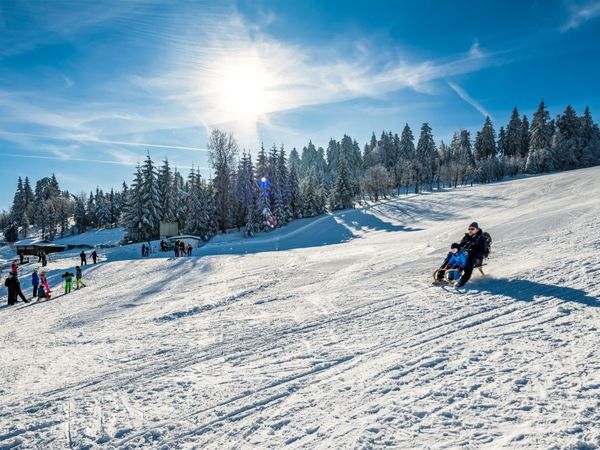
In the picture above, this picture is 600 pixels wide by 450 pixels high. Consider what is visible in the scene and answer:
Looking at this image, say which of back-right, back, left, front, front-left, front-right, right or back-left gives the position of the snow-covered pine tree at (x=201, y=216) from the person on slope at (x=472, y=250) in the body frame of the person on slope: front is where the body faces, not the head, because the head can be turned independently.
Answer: right

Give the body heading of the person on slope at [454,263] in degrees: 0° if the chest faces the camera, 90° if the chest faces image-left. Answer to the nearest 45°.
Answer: approximately 45°

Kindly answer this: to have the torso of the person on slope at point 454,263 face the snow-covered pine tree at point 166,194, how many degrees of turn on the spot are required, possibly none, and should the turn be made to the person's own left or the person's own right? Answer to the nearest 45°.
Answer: approximately 90° to the person's own right

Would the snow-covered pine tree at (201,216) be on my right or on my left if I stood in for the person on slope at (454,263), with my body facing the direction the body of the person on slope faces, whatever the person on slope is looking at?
on my right

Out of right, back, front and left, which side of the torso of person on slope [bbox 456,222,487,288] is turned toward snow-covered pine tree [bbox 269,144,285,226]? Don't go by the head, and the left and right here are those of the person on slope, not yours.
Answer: right

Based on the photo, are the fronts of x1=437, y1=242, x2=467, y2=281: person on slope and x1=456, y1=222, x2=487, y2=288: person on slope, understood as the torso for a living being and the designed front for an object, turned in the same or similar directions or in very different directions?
same or similar directions

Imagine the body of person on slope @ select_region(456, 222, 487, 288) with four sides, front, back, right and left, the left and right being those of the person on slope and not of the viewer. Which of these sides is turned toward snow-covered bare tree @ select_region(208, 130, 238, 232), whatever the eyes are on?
right

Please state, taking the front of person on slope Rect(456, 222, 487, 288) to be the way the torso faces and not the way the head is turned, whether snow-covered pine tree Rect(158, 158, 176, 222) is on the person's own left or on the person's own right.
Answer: on the person's own right

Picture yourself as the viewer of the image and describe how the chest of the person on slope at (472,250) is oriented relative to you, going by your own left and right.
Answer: facing the viewer and to the left of the viewer
